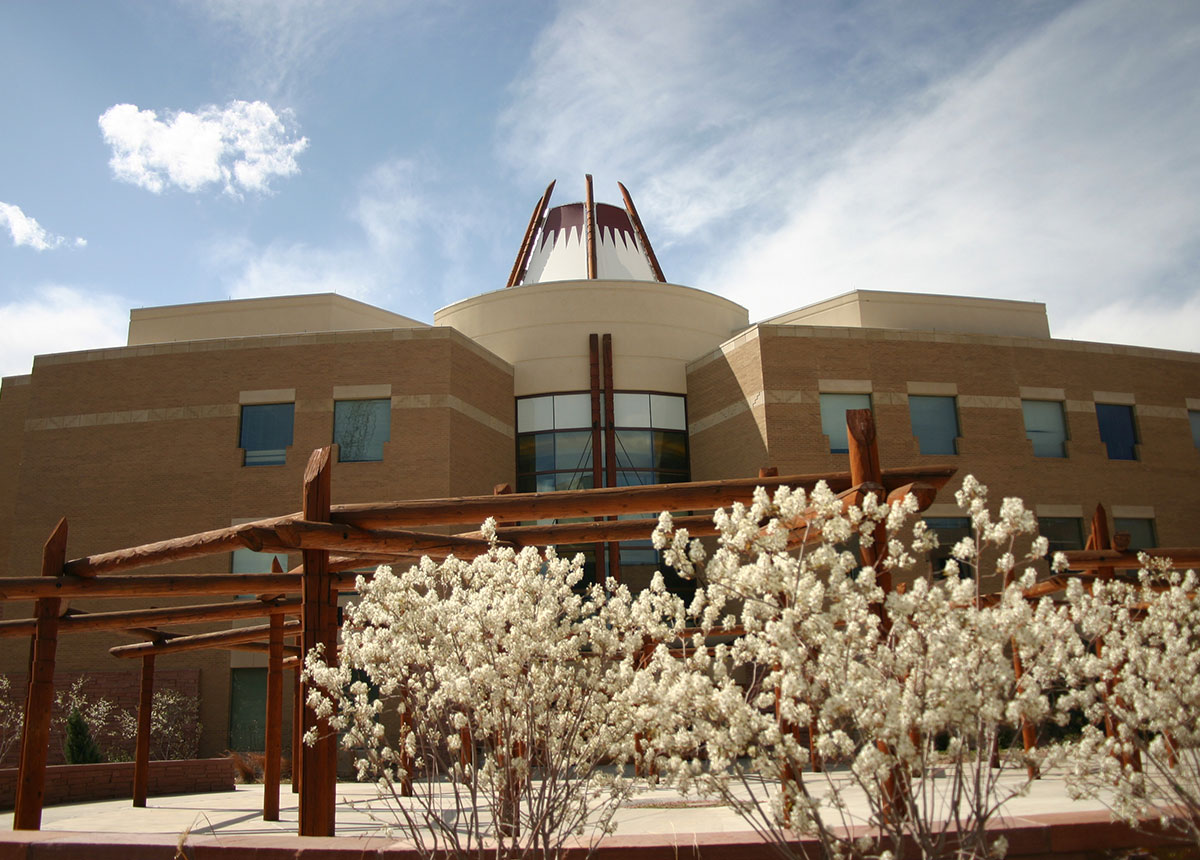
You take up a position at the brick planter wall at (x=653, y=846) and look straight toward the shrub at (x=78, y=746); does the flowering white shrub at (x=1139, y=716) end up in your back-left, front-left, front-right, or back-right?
back-right

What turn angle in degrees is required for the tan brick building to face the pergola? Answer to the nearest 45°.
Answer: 0° — it already faces it

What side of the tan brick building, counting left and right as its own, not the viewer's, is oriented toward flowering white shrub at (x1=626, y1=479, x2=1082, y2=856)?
front

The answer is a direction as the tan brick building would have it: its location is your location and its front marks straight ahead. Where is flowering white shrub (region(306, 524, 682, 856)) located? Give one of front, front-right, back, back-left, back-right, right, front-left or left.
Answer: front

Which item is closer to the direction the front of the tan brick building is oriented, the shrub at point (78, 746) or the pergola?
the pergola

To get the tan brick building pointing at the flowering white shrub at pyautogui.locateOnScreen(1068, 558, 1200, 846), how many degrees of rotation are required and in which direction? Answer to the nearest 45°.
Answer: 0° — it already faces it

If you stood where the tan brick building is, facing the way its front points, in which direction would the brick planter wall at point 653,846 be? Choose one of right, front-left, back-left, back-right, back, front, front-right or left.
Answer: front

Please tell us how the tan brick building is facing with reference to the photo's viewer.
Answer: facing the viewer
